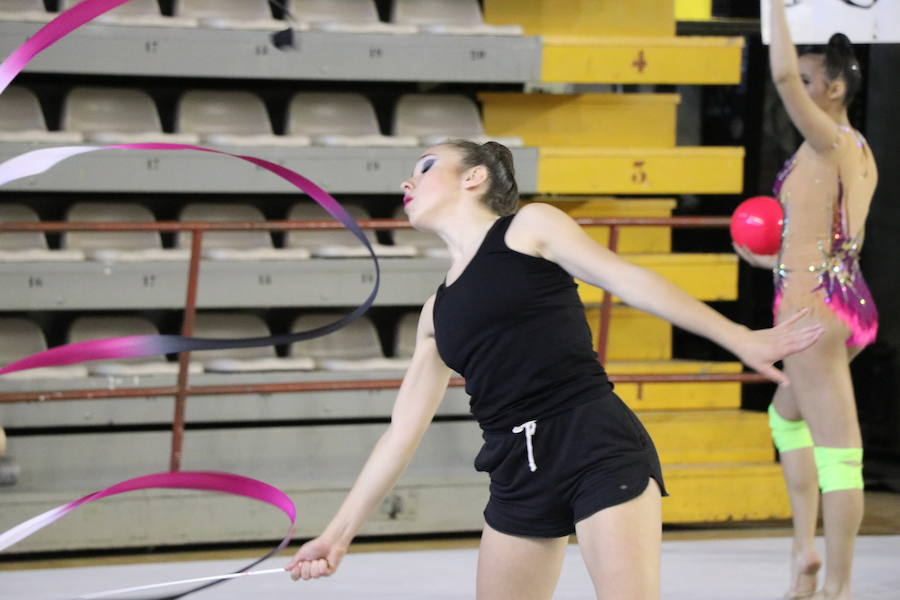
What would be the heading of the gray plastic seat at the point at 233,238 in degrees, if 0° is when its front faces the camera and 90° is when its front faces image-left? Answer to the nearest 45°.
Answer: approximately 315°

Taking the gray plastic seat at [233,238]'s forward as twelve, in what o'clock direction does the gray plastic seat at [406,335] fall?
the gray plastic seat at [406,335] is roughly at 11 o'clock from the gray plastic seat at [233,238].

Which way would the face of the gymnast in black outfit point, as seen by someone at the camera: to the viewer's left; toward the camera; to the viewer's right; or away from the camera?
to the viewer's left

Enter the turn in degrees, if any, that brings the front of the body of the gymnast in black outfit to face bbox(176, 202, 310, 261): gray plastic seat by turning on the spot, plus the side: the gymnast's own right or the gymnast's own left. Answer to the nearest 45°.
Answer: approximately 135° to the gymnast's own right

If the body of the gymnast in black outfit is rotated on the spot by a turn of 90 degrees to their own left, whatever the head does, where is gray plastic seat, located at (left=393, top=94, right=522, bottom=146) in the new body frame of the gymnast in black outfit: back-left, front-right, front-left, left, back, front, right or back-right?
back-left

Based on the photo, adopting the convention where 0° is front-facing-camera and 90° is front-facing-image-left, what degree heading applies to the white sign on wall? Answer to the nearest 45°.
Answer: approximately 0°

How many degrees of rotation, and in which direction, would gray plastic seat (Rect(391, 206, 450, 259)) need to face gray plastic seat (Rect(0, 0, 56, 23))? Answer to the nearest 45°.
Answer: approximately 135° to its right
